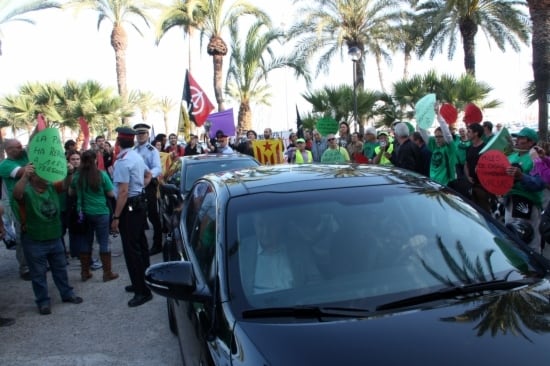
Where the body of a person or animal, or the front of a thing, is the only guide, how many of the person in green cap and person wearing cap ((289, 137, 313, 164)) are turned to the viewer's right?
0

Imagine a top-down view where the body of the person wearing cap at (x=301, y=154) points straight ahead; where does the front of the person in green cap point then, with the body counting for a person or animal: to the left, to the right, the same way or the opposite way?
to the right

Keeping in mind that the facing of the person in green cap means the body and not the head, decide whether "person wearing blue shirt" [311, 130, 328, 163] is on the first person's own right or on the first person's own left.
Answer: on the first person's own right

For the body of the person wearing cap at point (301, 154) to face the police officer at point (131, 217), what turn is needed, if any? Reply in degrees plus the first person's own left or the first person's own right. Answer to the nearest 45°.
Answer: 0° — they already face them

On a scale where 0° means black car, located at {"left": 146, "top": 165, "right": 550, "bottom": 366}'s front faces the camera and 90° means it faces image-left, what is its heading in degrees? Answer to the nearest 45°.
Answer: approximately 315°

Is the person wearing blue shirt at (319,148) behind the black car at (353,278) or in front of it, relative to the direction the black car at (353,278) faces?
behind

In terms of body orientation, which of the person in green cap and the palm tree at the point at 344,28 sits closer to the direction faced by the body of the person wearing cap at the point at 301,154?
the person in green cap

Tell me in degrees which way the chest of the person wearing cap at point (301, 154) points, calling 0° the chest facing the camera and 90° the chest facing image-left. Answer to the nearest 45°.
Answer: approximately 0°

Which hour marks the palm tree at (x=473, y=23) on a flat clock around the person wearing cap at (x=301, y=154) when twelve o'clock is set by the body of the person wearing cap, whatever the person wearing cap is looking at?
The palm tree is roughly at 7 o'clock from the person wearing cap.

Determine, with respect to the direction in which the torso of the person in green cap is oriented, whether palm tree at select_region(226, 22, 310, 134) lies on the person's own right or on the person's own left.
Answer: on the person's own right

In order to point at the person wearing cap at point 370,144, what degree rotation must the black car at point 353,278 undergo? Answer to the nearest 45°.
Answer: approximately 135° to its left

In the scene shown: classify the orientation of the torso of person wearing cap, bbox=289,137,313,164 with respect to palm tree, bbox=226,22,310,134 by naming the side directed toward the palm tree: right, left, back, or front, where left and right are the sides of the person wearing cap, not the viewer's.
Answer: back

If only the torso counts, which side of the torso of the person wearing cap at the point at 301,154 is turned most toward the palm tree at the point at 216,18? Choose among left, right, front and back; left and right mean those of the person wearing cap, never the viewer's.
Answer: back

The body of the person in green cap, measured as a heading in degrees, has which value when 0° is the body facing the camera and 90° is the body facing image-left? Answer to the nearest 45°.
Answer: approximately 45°

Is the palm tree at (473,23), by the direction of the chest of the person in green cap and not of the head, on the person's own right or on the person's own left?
on the person's own right
